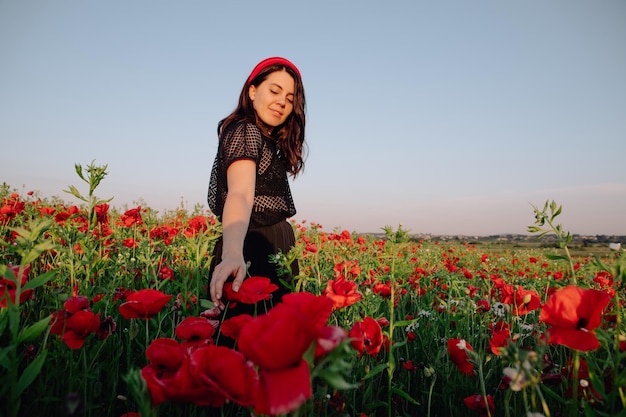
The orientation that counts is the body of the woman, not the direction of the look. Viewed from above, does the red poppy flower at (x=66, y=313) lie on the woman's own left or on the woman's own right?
on the woman's own right

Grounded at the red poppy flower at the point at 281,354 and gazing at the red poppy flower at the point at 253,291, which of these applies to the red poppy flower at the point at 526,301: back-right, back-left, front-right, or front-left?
front-right

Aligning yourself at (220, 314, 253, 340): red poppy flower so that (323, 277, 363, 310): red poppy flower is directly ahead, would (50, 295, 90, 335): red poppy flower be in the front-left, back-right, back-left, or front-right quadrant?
back-left

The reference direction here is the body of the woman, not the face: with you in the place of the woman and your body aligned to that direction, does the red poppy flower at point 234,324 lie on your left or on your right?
on your right

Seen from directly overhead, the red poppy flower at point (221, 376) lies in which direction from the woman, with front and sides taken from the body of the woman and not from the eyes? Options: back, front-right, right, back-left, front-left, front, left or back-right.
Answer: front-right

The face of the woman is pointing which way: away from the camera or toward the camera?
toward the camera

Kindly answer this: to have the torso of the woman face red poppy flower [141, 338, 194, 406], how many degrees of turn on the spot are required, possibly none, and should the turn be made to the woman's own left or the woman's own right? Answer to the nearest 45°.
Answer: approximately 45° to the woman's own right

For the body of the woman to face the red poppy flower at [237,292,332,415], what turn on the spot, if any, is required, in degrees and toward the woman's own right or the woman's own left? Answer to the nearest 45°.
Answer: approximately 45° to the woman's own right

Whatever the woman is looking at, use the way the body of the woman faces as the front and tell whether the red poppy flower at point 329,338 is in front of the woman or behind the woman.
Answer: in front

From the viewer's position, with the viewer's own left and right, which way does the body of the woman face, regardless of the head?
facing the viewer and to the right of the viewer
